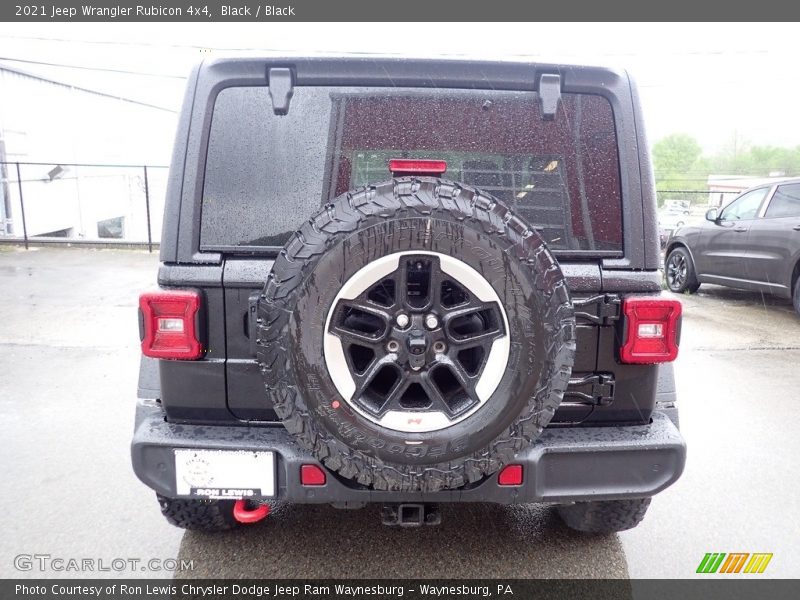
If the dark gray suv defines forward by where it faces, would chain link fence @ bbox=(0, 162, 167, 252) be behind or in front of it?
in front

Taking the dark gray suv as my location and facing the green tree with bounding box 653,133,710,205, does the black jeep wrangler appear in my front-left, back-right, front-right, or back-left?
back-left

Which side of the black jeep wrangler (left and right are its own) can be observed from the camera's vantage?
back

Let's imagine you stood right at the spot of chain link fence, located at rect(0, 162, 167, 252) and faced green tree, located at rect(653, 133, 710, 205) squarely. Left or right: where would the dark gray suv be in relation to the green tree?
right

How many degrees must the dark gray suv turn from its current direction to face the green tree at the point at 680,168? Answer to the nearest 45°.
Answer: approximately 45° to its right

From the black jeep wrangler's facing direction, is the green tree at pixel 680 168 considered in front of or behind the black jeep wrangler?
in front

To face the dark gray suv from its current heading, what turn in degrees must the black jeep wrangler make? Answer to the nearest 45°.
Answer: approximately 45° to its right

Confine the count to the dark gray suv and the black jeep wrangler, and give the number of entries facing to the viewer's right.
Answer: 0

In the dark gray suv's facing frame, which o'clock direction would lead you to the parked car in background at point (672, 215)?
The parked car in background is roughly at 1 o'clock from the dark gray suv.

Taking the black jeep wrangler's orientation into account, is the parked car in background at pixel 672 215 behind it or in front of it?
in front

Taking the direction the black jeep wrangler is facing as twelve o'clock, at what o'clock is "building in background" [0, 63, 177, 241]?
The building in background is roughly at 11 o'clock from the black jeep wrangler.

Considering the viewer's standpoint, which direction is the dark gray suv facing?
facing away from the viewer and to the left of the viewer
